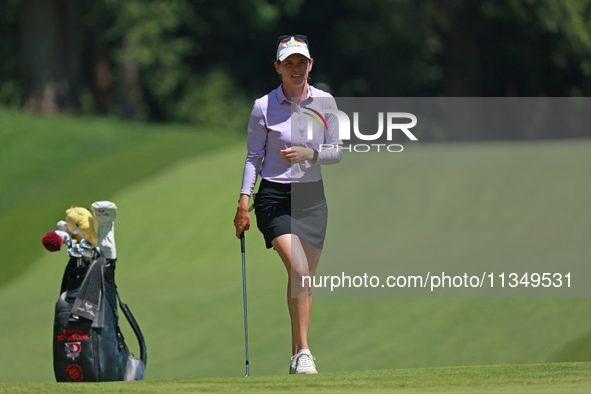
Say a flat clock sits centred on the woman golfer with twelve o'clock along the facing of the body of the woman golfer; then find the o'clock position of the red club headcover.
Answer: The red club headcover is roughly at 3 o'clock from the woman golfer.

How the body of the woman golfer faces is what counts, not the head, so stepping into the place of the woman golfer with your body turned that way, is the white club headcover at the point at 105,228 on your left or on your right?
on your right

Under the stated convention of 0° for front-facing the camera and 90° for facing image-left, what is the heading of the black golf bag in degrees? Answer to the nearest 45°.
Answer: approximately 45°

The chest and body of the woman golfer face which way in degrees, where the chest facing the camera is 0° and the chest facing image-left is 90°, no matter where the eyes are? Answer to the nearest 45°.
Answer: approximately 0°
